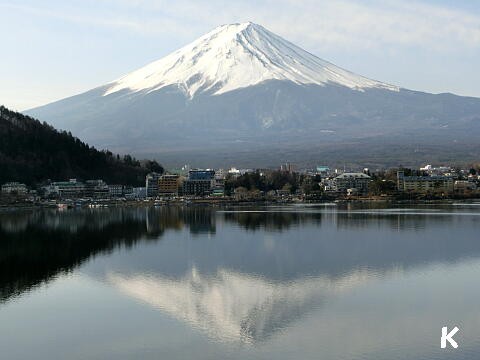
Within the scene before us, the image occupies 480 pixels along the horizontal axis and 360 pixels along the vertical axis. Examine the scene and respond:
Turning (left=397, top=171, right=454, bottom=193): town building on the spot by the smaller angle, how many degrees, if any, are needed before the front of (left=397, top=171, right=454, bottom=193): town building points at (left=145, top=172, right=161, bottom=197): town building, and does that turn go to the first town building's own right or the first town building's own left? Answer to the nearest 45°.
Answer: approximately 90° to the first town building's own right

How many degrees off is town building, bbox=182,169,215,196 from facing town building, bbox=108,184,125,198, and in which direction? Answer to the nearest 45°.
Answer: approximately 45° to its right

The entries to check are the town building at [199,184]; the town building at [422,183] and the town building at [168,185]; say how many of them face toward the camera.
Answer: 3

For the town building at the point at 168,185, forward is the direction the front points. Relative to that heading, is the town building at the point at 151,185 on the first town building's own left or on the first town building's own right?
on the first town building's own right

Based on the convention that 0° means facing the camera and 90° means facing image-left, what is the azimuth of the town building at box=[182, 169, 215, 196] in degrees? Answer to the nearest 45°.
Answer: approximately 0°

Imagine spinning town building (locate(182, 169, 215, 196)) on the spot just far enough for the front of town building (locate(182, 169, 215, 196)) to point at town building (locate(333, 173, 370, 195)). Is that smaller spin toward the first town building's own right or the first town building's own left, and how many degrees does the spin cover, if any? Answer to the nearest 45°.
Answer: approximately 90° to the first town building's own left

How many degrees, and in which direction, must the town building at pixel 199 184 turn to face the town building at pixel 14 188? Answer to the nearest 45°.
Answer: approximately 45° to its right

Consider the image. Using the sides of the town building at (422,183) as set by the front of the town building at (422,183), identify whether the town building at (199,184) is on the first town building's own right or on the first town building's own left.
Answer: on the first town building's own right

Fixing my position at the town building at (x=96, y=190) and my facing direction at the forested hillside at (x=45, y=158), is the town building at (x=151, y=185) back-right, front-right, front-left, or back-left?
back-right

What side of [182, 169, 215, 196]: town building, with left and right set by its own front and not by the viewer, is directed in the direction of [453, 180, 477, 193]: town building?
left

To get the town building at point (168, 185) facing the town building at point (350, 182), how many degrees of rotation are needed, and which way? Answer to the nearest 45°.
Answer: approximately 90° to its left

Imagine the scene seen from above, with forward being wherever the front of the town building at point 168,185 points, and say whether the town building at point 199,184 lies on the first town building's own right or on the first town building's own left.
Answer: on the first town building's own left
